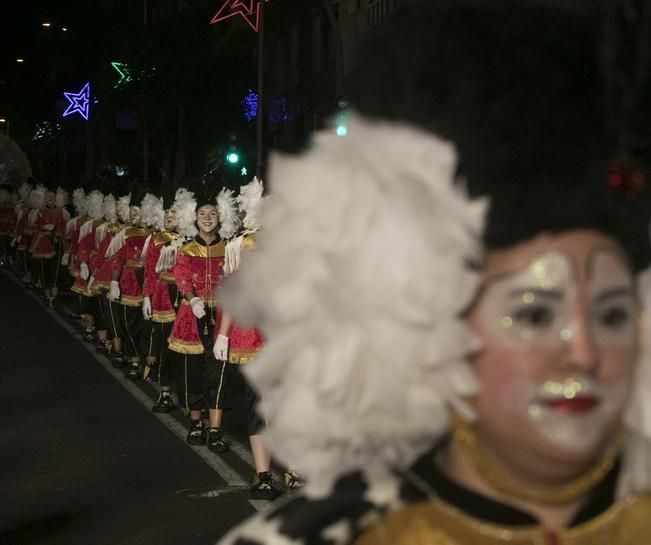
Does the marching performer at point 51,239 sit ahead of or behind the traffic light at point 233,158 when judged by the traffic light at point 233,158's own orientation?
ahead

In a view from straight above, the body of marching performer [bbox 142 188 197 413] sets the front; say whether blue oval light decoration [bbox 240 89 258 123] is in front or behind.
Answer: behind

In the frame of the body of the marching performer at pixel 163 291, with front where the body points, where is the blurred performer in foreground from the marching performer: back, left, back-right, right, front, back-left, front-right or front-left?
front-left

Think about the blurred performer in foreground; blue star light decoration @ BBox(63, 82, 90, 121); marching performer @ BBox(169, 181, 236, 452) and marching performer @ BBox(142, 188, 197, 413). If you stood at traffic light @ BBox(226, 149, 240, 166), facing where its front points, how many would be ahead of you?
3

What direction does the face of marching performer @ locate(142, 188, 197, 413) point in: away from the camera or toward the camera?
toward the camera

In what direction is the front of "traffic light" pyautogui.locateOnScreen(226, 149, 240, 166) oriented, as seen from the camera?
facing the viewer

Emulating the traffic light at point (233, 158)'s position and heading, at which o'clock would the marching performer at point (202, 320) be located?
The marching performer is roughly at 12 o'clock from the traffic light.

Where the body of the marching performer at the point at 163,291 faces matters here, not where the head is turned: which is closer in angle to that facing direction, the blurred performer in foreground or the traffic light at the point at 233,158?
the blurred performer in foreground

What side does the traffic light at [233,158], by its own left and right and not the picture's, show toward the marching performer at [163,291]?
front

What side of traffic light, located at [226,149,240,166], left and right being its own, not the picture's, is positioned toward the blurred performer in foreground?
front

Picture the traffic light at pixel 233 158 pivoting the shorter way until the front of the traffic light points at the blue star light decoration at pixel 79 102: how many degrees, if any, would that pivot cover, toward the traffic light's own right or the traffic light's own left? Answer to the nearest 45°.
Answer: approximately 135° to the traffic light's own right

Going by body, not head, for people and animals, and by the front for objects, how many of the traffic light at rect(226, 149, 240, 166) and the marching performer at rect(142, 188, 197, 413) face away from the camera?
0

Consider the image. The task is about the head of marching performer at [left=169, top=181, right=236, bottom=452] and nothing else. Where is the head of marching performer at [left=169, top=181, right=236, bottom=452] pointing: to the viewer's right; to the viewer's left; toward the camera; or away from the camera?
toward the camera

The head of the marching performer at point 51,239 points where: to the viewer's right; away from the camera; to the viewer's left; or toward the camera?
toward the camera

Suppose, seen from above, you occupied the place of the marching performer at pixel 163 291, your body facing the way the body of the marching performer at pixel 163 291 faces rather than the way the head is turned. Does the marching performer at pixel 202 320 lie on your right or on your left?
on your left
